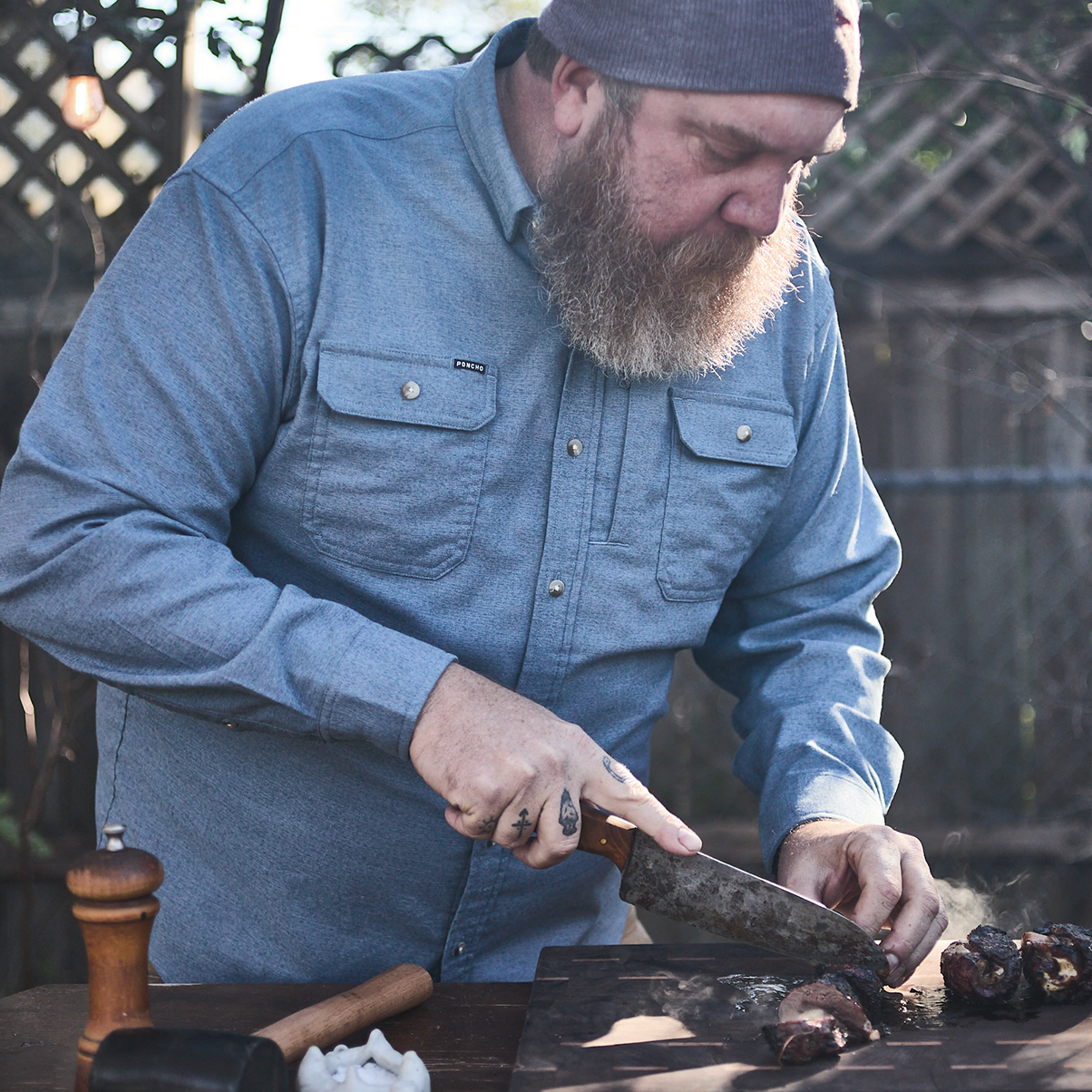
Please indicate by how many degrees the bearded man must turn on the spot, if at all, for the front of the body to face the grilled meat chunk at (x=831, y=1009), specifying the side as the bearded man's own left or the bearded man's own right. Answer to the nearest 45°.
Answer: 0° — they already face it

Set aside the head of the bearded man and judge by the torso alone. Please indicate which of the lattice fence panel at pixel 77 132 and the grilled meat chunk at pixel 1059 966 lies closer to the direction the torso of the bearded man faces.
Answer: the grilled meat chunk

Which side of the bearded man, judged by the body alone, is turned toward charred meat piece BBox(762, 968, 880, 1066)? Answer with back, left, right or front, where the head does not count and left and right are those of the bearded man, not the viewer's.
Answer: front

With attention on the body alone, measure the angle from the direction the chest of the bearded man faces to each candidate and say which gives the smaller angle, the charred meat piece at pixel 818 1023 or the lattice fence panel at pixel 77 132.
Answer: the charred meat piece

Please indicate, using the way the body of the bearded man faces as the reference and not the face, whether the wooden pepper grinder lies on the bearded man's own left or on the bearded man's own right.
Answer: on the bearded man's own right

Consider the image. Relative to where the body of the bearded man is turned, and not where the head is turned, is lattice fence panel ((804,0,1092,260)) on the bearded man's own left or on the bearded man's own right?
on the bearded man's own left

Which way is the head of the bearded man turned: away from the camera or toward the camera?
toward the camera

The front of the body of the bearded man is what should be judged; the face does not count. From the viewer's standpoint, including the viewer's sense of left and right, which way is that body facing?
facing the viewer and to the right of the viewer
